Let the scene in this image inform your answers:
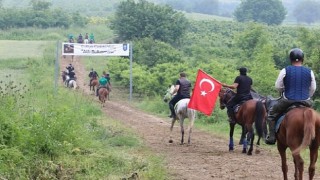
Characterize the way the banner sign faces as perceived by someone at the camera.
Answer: facing the viewer

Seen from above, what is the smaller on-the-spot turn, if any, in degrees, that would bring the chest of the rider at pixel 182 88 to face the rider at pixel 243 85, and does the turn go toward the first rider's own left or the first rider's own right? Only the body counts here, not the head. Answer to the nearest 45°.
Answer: approximately 180°

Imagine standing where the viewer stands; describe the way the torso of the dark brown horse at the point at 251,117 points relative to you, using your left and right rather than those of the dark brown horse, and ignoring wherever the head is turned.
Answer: facing away from the viewer and to the left of the viewer

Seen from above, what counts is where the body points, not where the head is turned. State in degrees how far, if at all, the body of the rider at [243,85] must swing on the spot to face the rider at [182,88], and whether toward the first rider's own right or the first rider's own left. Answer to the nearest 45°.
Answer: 0° — they already face them

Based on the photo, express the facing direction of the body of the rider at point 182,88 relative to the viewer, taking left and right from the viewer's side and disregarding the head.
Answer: facing away from the viewer and to the left of the viewer

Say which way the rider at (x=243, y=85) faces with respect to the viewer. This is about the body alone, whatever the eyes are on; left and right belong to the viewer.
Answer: facing away from the viewer and to the left of the viewer

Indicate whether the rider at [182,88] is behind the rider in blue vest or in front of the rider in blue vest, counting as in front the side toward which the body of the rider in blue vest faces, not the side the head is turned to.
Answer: in front

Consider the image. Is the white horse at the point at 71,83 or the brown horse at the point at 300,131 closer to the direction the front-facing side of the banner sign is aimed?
the brown horse

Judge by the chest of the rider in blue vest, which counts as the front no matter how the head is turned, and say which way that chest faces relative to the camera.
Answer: away from the camera

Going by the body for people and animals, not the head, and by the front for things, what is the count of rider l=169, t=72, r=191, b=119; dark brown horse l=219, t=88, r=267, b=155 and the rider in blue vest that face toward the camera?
0

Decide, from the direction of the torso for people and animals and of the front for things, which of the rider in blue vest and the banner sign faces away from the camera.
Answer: the rider in blue vest

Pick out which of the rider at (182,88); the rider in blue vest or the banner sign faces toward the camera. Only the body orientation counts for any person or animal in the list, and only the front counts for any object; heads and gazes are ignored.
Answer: the banner sign

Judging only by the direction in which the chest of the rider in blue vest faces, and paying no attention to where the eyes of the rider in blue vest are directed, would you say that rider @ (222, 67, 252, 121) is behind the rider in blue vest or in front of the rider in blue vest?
in front
